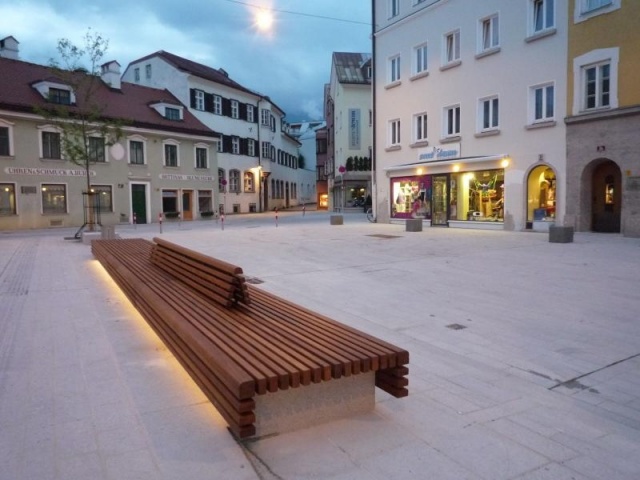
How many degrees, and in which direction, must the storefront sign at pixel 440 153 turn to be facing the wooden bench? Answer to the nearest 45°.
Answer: approximately 45° to its left

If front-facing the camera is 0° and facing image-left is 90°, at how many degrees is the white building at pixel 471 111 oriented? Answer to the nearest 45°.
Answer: approximately 45°

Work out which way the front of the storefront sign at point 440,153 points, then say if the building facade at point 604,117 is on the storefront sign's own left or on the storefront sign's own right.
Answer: on the storefront sign's own left

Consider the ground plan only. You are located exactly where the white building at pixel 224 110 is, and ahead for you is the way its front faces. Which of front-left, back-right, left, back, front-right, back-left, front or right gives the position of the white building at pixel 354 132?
front-left

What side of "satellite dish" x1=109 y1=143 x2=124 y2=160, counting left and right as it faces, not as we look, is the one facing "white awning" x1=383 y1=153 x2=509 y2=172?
front

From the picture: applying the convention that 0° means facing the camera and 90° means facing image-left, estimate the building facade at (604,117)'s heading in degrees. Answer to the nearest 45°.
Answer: approximately 45°

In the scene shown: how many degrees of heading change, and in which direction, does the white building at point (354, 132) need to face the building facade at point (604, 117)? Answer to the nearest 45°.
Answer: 0° — it already faces it

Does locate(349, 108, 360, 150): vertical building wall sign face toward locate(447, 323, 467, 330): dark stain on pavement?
yes

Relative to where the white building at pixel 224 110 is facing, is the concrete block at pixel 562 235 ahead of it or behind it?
ahead

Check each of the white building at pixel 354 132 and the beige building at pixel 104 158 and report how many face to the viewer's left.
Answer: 0

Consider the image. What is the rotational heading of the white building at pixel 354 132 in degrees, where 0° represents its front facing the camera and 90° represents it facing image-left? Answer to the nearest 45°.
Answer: approximately 0°

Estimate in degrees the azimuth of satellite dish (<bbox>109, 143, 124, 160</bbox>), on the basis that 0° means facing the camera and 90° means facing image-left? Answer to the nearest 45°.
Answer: approximately 315°

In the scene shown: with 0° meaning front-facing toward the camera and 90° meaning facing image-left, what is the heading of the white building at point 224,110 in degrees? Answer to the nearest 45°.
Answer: approximately 315°
